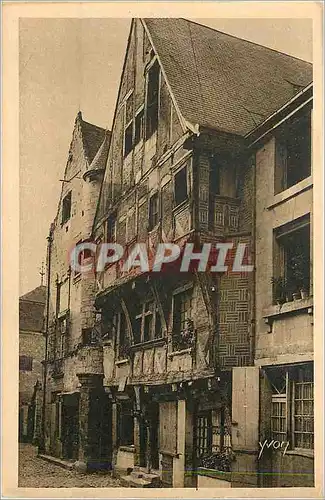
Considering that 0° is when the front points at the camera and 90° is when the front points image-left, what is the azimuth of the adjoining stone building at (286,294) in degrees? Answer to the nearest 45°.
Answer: approximately 45°
